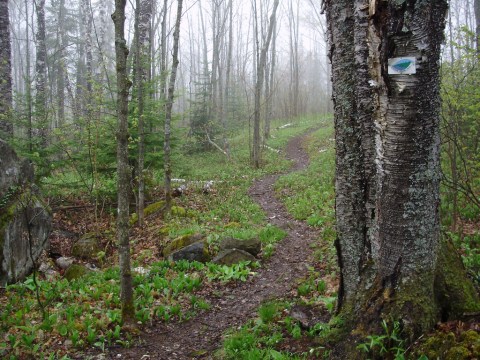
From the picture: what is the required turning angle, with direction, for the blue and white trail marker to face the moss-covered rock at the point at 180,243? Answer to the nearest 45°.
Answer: approximately 135° to its right

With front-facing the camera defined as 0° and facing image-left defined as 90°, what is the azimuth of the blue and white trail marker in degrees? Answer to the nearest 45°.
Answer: approximately 0°

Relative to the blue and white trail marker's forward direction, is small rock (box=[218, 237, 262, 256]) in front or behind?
behind

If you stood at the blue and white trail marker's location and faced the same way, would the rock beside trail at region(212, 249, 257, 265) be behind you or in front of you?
behind
